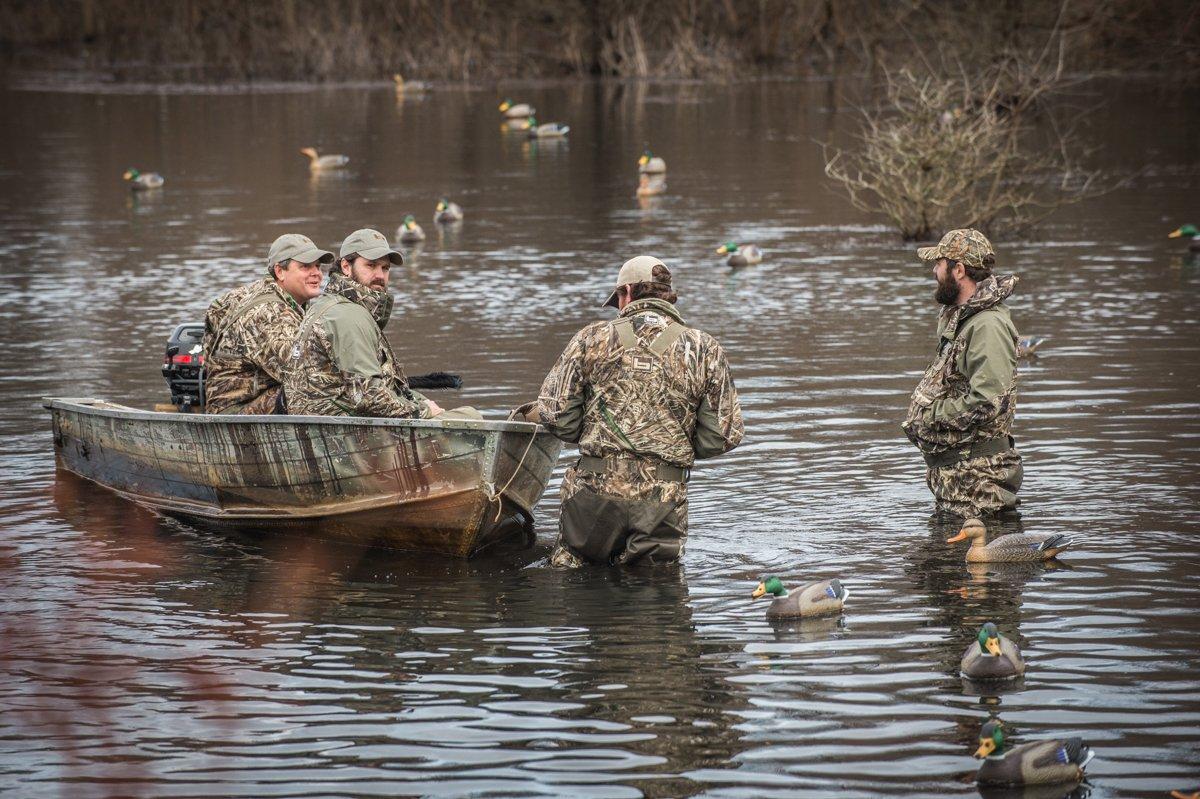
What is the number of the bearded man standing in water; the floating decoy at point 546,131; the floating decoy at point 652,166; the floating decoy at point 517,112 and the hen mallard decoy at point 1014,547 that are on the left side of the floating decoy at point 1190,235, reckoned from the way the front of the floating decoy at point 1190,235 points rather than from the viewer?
2

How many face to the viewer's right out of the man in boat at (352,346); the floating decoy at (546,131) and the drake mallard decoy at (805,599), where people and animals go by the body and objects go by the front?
1

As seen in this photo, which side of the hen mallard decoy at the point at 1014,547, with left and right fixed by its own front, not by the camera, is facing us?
left

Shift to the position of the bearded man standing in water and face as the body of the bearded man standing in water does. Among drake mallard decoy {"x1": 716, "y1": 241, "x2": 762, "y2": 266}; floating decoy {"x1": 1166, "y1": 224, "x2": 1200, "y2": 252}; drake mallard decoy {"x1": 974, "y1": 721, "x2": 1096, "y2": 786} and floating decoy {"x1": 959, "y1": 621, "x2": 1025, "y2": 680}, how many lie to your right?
2

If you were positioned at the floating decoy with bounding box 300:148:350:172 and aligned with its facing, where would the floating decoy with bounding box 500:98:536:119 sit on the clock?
the floating decoy with bounding box 500:98:536:119 is roughly at 4 o'clock from the floating decoy with bounding box 300:148:350:172.

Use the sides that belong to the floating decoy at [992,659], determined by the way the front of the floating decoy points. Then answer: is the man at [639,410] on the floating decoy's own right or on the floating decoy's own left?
on the floating decoy's own right

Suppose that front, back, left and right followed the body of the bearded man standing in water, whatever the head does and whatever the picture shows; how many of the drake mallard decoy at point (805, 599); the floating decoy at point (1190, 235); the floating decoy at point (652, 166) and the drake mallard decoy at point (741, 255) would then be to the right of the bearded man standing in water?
3

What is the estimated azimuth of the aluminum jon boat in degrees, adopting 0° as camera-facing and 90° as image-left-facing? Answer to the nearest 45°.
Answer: approximately 315°

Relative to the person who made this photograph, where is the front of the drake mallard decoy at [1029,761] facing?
facing to the left of the viewer

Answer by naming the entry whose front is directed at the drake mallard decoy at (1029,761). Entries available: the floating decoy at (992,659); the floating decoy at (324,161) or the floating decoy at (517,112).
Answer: the floating decoy at (992,659)

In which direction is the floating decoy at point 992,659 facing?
toward the camera

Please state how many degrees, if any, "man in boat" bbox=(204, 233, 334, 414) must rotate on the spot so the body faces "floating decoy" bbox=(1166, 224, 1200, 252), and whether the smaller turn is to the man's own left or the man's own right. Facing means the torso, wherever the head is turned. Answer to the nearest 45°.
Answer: approximately 45° to the man's own left

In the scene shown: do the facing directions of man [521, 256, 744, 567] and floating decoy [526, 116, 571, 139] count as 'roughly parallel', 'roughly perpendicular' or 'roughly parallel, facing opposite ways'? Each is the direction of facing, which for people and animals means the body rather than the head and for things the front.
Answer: roughly perpendicular

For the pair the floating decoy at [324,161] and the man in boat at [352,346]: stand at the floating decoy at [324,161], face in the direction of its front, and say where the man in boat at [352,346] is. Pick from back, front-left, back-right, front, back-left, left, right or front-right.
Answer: left

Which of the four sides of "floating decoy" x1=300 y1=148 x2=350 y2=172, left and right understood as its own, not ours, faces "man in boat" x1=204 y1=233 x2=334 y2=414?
left

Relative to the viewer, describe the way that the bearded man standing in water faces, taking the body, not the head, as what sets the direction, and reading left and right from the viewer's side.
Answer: facing to the left of the viewer

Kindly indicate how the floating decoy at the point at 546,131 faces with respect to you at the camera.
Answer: facing to the left of the viewer

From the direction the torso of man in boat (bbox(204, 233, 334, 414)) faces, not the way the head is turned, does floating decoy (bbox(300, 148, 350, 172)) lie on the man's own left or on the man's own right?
on the man's own left

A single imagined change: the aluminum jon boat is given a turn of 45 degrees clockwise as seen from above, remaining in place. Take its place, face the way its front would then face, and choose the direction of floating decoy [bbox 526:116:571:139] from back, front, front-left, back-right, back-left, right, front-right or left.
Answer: back

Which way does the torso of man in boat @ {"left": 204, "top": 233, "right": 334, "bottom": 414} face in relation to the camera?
to the viewer's right
